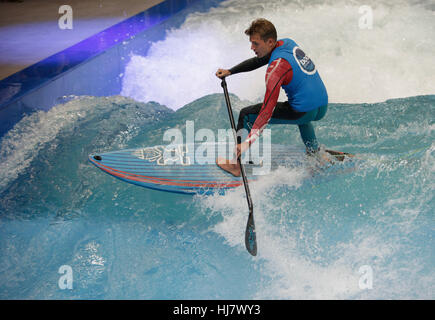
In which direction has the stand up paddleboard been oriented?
to the viewer's left

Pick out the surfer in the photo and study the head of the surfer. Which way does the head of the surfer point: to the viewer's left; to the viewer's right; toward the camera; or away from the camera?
to the viewer's left
